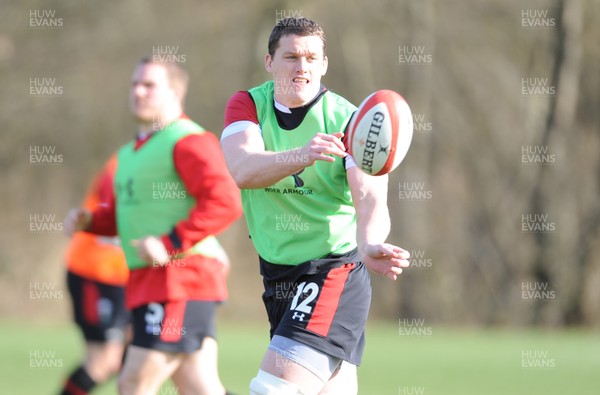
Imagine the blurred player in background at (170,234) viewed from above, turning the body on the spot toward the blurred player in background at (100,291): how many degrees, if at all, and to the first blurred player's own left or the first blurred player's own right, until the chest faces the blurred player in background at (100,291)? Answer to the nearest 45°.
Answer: approximately 135° to the first blurred player's own right

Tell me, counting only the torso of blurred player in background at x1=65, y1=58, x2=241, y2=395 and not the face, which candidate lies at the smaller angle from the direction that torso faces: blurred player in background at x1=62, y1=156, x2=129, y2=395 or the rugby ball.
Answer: the rugby ball

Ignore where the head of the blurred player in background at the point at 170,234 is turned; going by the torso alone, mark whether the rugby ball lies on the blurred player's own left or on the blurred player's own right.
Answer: on the blurred player's own left
